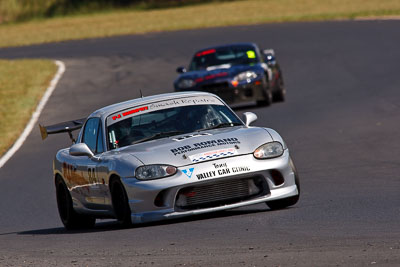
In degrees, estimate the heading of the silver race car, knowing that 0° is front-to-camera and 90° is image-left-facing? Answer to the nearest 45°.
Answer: approximately 315°

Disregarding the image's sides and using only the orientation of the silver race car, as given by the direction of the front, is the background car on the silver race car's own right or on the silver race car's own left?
on the silver race car's own left
